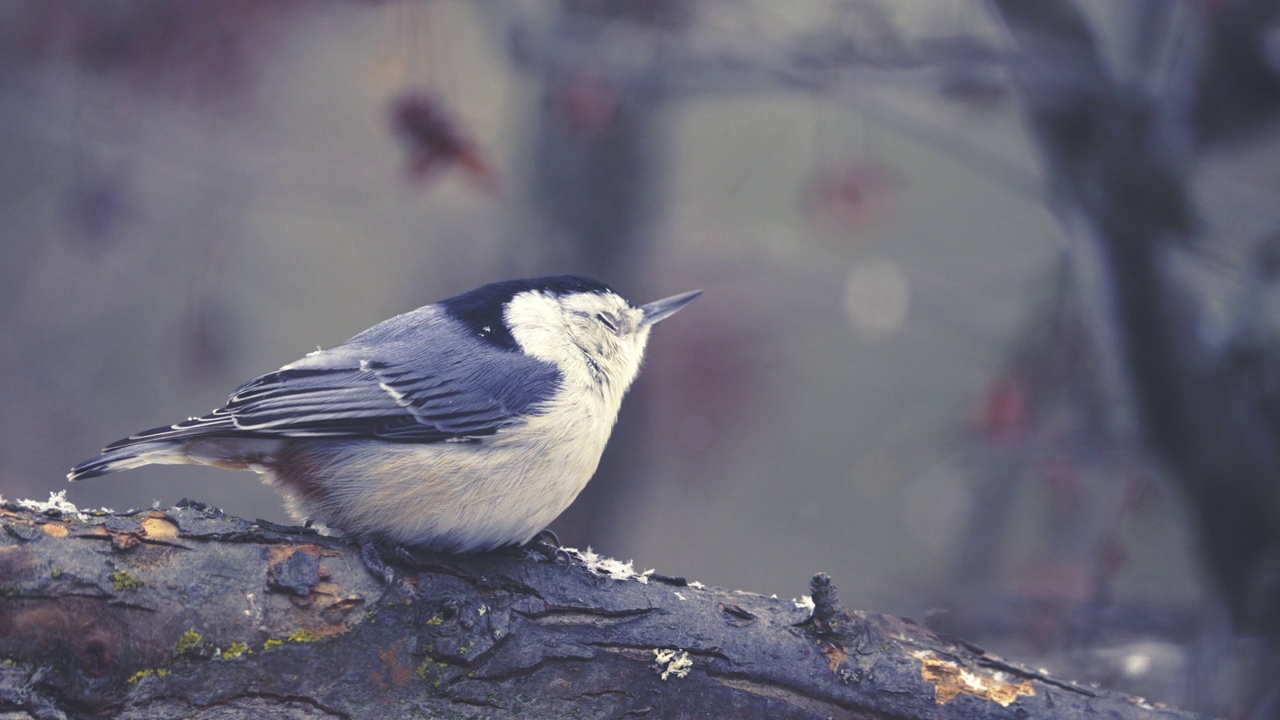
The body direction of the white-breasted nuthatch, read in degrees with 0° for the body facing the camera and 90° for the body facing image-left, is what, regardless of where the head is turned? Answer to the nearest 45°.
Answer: approximately 270°
